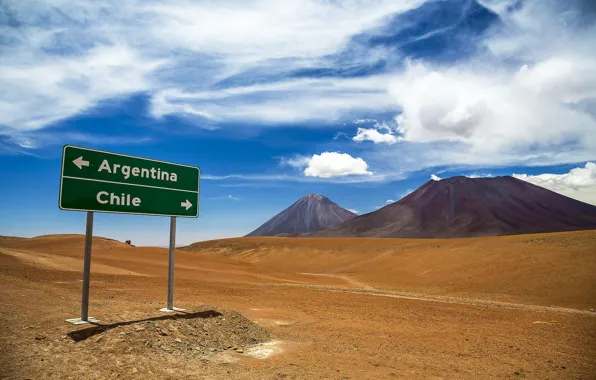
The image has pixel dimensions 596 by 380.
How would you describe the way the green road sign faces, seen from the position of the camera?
facing the viewer and to the right of the viewer
